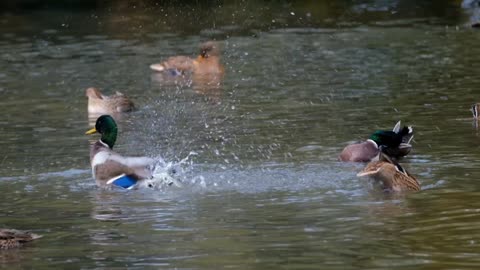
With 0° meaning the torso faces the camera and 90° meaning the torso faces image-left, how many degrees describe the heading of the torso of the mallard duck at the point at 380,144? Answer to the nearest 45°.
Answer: approximately 90°

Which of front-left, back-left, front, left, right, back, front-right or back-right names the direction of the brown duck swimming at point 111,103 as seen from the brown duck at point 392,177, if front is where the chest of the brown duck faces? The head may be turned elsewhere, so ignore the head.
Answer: front-right

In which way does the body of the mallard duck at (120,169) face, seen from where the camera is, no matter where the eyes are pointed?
to the viewer's left
